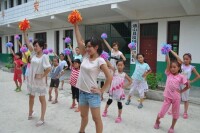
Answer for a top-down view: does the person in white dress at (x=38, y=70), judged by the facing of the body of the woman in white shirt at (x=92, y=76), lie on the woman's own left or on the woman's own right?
on the woman's own right

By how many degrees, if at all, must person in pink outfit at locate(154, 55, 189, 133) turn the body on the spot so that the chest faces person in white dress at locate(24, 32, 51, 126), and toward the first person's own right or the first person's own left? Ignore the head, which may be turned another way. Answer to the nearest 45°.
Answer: approximately 45° to the first person's own right

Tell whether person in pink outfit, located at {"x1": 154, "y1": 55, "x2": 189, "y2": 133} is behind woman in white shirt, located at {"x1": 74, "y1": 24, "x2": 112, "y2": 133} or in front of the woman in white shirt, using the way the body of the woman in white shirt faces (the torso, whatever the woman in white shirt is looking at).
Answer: behind

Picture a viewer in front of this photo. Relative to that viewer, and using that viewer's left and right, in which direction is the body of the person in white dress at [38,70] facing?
facing the viewer and to the left of the viewer

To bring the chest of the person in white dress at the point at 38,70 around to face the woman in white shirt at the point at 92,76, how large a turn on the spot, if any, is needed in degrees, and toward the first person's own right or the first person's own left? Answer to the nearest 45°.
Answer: approximately 90° to the first person's own left
